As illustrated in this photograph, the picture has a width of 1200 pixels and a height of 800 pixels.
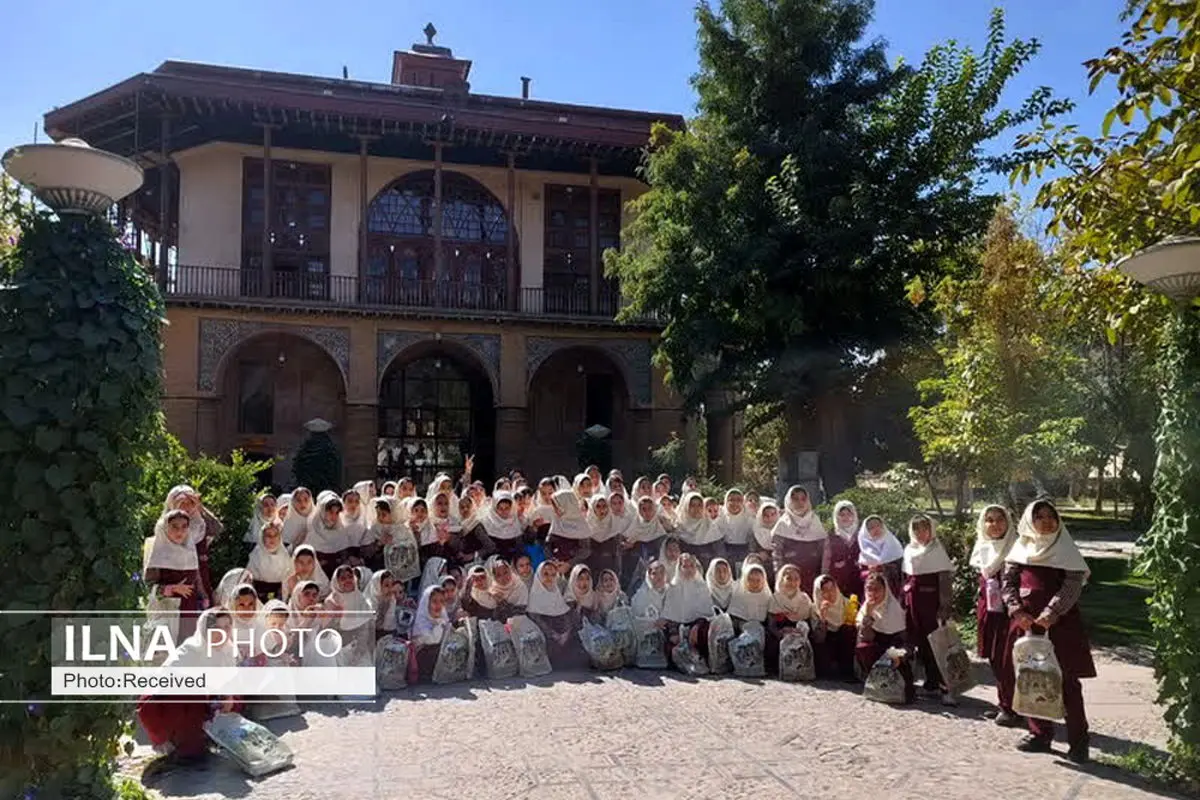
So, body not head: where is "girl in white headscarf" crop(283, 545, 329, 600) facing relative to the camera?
toward the camera

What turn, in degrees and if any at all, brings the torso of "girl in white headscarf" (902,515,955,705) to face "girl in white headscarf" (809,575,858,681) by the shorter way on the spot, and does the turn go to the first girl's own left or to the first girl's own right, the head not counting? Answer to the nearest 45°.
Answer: approximately 90° to the first girl's own right

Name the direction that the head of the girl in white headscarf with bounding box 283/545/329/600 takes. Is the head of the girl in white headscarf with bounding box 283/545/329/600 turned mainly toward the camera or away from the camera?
toward the camera

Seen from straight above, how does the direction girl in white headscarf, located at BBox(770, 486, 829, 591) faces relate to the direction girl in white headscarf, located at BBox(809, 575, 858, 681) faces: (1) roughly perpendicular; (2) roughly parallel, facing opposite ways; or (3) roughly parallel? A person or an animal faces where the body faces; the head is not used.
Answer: roughly parallel

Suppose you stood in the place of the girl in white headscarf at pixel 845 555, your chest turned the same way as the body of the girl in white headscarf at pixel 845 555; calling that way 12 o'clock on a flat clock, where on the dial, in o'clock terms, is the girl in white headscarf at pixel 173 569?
the girl in white headscarf at pixel 173 569 is roughly at 2 o'clock from the girl in white headscarf at pixel 845 555.

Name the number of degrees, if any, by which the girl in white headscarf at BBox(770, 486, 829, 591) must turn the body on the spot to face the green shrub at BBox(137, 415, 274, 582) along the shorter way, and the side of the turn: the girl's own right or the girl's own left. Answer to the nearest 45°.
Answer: approximately 90° to the girl's own right

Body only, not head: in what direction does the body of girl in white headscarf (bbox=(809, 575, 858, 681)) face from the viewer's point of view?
toward the camera

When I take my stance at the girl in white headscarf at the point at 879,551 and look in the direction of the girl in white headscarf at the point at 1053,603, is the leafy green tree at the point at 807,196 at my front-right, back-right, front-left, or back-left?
back-left

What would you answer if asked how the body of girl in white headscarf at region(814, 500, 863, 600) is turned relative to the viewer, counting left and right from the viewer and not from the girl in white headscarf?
facing the viewer

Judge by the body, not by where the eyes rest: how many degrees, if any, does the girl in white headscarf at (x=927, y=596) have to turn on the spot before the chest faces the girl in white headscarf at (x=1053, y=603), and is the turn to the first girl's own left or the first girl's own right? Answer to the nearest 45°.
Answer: approximately 90° to the first girl's own left

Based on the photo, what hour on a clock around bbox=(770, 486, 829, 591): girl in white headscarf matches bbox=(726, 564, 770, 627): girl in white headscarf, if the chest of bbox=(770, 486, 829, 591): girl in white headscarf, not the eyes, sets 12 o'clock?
bbox=(726, 564, 770, 627): girl in white headscarf is roughly at 1 o'clock from bbox=(770, 486, 829, 591): girl in white headscarf.

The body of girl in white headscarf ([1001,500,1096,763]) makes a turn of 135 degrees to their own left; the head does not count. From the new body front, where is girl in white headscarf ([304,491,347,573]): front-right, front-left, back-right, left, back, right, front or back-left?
back

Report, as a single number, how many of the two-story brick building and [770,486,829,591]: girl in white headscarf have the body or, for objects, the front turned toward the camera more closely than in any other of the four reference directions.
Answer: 2

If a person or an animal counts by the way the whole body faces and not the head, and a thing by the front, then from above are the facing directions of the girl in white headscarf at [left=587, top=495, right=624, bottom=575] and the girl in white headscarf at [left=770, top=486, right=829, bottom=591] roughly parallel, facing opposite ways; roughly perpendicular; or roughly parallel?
roughly parallel

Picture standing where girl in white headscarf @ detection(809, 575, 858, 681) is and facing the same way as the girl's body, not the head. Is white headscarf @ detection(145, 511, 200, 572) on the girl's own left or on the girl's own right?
on the girl's own right

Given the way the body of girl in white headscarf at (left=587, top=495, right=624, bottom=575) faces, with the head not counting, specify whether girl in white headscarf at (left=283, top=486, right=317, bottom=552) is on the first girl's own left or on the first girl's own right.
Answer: on the first girl's own right

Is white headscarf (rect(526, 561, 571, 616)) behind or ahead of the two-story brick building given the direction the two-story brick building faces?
ahead

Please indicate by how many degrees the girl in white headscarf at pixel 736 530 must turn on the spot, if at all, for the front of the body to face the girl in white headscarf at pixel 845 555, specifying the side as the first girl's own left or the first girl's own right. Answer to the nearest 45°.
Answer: approximately 45° to the first girl's own left

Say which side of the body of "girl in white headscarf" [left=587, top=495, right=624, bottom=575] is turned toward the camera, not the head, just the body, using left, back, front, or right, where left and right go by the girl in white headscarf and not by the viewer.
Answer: front
